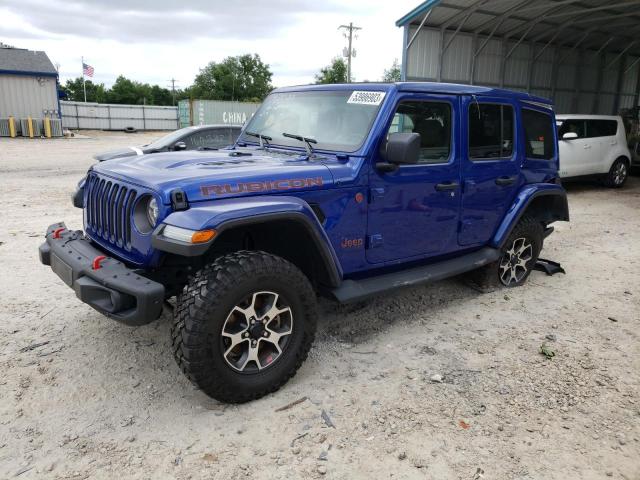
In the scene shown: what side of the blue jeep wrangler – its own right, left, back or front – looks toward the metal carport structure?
back

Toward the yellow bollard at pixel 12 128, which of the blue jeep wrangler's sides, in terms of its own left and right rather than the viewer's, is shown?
right

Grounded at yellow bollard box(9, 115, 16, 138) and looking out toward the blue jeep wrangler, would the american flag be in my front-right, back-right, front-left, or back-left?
back-left

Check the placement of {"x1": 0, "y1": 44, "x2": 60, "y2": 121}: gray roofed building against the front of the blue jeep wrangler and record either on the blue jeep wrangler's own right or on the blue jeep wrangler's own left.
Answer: on the blue jeep wrangler's own right

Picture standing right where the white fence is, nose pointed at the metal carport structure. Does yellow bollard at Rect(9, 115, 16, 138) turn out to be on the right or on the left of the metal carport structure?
right

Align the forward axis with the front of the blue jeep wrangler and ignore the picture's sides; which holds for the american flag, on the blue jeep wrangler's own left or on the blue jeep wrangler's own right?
on the blue jeep wrangler's own right

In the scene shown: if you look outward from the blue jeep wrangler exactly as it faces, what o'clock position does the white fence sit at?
The white fence is roughly at 4 o'clock from the blue jeep wrangler.

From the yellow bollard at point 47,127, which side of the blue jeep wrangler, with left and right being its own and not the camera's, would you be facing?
right

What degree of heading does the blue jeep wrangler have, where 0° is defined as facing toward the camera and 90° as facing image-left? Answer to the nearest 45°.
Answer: approximately 45°
